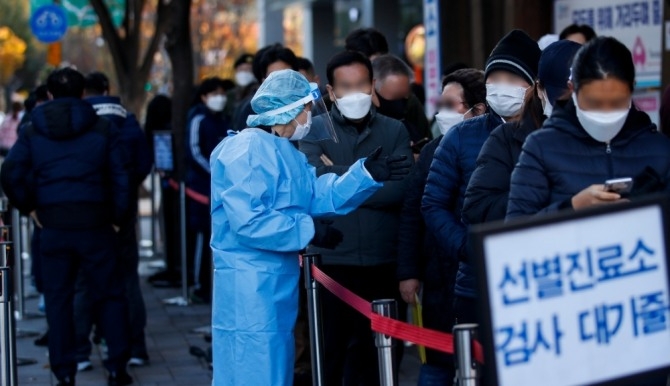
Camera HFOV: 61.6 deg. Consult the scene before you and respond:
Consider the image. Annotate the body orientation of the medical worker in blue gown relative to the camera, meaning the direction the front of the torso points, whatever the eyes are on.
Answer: to the viewer's right

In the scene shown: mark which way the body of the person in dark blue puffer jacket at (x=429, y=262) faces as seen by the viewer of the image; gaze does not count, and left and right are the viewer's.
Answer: facing the viewer and to the left of the viewer

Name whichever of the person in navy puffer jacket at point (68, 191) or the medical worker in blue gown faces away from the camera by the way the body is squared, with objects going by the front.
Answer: the person in navy puffer jacket

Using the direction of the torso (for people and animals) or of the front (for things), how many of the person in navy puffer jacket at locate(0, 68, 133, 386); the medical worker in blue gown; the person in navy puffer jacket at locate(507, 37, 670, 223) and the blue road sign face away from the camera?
1

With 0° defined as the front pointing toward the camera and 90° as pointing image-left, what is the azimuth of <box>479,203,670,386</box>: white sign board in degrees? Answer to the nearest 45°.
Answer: approximately 0°

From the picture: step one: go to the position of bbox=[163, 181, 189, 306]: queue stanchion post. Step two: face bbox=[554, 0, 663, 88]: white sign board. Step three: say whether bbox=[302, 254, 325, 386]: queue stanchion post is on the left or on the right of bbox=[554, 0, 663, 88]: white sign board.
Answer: right

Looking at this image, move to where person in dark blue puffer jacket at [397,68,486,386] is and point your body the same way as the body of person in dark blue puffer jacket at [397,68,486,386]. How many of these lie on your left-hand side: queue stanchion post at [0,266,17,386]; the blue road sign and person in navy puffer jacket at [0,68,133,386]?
0

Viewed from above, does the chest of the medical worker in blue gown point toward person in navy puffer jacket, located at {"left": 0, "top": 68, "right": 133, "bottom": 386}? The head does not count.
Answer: no

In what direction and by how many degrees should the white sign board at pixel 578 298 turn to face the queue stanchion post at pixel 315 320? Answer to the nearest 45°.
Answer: approximately 135° to its right

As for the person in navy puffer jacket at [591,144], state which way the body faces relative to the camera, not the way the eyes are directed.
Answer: toward the camera

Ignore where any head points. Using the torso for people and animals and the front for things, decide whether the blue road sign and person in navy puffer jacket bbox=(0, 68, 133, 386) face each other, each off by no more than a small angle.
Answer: yes

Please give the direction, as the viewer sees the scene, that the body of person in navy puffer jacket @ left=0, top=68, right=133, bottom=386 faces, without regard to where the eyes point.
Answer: away from the camera

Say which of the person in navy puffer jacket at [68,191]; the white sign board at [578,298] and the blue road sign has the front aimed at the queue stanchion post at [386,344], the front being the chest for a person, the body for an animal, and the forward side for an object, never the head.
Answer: the blue road sign

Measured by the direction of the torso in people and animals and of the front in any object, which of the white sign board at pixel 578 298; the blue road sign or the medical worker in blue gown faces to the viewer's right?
the medical worker in blue gown

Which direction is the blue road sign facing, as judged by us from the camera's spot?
facing the viewer

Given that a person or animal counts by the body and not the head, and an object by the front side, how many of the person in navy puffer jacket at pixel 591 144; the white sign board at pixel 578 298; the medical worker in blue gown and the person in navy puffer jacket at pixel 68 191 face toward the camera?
2

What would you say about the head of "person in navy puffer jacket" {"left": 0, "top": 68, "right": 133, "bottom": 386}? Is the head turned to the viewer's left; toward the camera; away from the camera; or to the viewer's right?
away from the camera

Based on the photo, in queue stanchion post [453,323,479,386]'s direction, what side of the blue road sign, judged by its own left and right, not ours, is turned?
front
